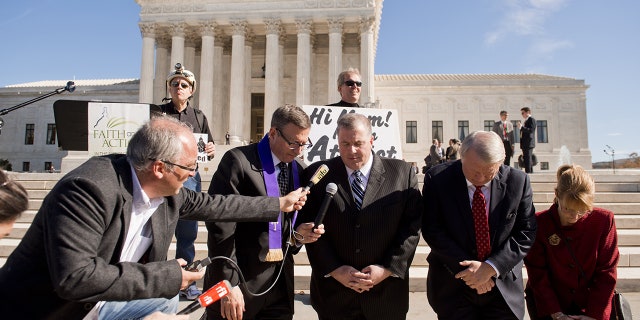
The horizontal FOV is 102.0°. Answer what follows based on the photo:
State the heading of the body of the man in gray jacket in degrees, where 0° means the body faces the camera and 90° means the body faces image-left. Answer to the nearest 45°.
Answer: approximately 270°

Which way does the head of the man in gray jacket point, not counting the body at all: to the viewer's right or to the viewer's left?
to the viewer's right

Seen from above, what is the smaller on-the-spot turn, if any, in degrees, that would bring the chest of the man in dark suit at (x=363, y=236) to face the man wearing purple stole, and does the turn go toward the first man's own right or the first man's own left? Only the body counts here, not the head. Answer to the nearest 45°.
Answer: approximately 90° to the first man's own right

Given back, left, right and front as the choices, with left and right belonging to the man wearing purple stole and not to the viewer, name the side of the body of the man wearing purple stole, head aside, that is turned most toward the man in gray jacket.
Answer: right

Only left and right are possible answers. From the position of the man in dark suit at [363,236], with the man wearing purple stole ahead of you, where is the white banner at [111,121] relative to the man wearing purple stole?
right

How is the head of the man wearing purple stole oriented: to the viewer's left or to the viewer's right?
to the viewer's right

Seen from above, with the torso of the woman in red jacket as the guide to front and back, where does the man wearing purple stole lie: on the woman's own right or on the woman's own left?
on the woman's own right

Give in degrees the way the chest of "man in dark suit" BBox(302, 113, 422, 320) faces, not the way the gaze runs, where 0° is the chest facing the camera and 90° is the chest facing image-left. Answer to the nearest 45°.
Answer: approximately 0°
